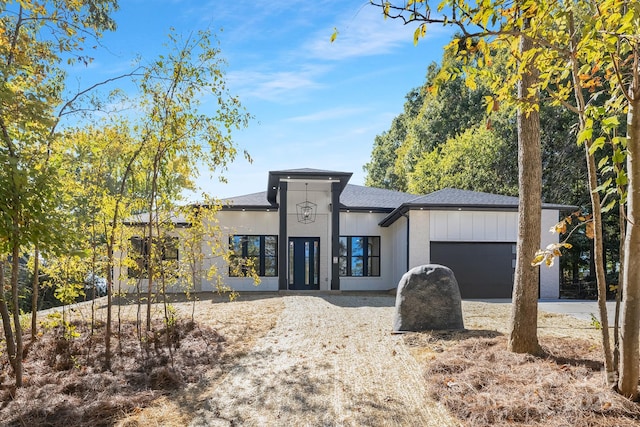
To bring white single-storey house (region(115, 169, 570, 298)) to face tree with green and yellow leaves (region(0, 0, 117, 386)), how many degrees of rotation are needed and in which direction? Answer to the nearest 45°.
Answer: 0° — it already faces it

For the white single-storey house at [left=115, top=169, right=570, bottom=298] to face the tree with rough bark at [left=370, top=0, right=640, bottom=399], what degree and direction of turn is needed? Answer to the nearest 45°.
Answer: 0° — it already faces it

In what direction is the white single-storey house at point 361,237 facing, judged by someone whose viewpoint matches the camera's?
facing the viewer

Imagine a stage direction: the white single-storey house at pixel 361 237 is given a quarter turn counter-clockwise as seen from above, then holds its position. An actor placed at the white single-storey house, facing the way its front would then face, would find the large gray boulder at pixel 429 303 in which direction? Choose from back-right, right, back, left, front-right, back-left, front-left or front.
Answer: right

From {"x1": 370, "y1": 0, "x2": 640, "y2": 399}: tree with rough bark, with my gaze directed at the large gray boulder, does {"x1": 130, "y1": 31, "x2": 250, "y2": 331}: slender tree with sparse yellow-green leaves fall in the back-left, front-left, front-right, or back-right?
front-left
